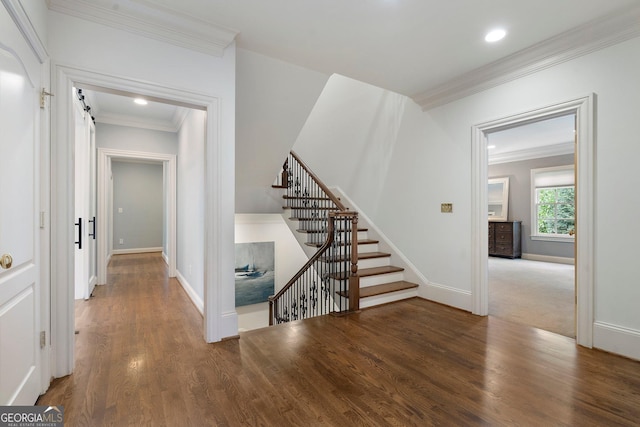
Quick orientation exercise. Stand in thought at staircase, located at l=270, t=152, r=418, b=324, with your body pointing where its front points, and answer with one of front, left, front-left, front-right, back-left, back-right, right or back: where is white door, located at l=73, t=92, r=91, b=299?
back-right

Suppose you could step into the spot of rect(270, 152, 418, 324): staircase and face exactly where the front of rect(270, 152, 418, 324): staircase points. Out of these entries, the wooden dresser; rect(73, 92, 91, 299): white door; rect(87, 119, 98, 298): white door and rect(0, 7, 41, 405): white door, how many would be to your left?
1

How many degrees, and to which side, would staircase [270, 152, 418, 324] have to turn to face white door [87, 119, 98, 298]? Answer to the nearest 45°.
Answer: approximately 135° to its right

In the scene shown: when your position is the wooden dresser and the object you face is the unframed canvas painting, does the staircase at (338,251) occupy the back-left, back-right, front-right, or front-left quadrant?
front-left

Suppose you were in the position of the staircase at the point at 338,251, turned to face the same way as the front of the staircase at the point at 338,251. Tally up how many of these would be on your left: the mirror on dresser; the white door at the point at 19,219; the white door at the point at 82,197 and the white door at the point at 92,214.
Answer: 1

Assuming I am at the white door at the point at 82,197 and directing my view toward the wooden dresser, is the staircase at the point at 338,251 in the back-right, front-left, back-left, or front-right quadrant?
front-right

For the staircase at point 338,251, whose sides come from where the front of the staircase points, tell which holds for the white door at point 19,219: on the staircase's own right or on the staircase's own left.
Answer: on the staircase's own right

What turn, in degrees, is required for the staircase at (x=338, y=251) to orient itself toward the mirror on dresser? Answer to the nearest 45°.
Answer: approximately 90° to its left

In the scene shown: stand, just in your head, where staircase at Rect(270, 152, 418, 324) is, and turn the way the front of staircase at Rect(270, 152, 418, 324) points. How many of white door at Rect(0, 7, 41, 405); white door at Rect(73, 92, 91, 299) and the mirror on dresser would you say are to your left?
1

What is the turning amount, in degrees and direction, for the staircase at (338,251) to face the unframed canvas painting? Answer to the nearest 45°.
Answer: approximately 180°

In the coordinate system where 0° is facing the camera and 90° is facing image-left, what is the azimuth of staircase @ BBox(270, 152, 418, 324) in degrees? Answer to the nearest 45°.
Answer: approximately 315°

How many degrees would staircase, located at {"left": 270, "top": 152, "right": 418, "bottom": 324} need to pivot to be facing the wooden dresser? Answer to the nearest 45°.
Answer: approximately 90° to its left
